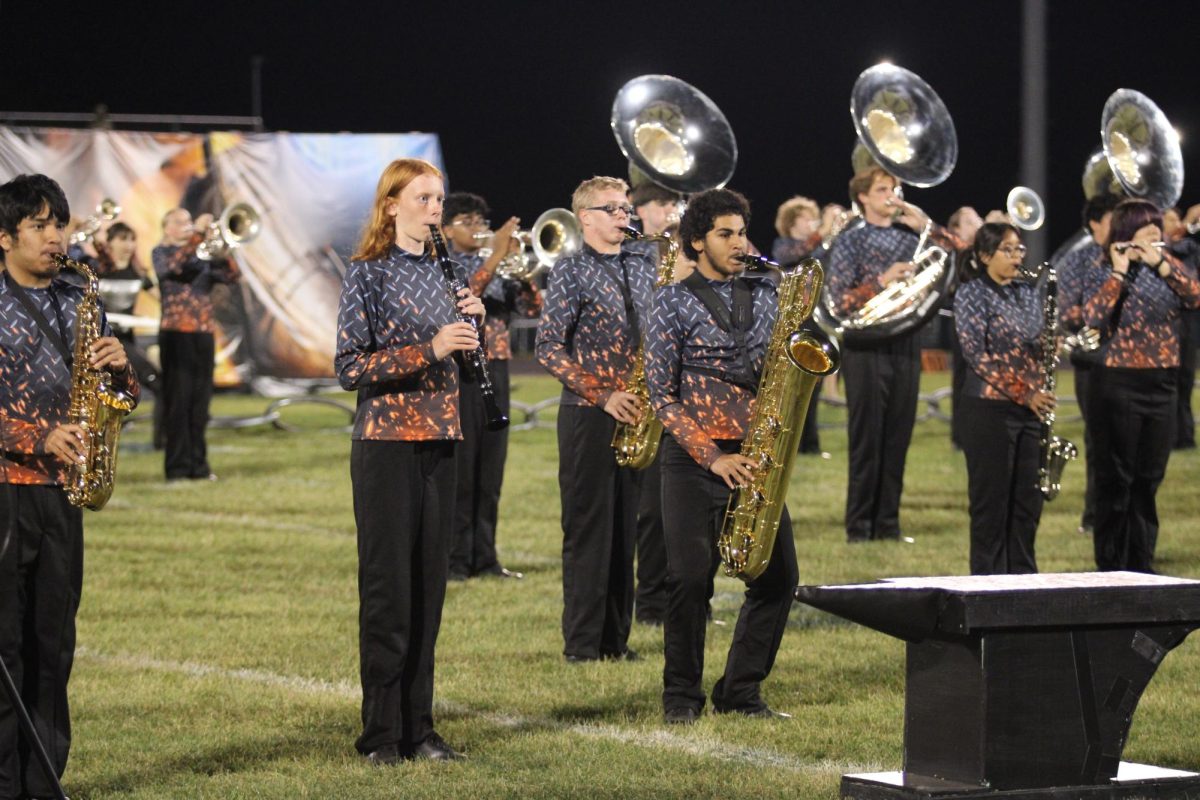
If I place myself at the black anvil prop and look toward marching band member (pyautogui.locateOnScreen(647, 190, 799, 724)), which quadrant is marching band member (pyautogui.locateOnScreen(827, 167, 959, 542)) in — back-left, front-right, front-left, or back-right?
front-right

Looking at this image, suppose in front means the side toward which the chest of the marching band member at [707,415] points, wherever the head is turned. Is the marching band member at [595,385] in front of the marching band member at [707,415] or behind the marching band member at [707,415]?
behind

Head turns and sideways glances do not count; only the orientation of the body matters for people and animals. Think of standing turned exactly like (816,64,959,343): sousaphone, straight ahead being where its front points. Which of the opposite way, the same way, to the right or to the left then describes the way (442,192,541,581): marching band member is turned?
the same way

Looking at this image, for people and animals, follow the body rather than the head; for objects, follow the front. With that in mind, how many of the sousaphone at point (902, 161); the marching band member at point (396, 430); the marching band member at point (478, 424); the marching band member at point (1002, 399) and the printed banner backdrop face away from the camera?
0

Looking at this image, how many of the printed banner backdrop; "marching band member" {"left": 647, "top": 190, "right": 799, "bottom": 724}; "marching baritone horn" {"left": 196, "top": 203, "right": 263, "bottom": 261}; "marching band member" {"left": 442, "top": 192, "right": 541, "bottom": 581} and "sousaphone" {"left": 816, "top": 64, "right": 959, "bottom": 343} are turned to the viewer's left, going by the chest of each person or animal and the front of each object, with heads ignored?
0

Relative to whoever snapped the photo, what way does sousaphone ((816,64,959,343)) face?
facing the viewer and to the right of the viewer

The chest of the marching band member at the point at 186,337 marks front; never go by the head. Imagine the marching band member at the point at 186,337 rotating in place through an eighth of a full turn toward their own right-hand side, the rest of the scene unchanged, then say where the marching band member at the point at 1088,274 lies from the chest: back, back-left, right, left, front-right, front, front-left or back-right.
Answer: front-left

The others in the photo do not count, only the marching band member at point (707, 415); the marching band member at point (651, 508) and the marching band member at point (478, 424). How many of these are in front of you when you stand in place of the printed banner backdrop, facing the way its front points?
3

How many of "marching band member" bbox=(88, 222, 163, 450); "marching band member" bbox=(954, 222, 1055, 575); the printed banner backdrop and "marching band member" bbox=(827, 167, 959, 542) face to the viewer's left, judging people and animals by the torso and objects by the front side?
0

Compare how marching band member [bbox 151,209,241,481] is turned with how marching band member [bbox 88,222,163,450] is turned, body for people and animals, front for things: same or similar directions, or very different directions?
same or similar directions

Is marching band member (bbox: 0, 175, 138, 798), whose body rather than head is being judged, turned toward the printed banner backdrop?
no

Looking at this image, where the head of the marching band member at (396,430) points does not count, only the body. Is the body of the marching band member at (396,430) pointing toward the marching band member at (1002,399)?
no

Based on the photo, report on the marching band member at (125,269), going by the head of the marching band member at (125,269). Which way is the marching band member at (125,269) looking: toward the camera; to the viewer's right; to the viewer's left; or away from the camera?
toward the camera

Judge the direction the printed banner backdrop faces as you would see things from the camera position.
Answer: facing the viewer

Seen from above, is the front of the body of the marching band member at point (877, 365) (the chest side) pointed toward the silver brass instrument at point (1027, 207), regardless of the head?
no

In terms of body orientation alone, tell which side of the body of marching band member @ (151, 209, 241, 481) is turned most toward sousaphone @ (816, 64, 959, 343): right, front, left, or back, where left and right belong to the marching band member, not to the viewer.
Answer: front

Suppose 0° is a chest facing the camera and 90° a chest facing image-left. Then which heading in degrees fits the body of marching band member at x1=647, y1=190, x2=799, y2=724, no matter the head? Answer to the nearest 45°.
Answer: approximately 315°
